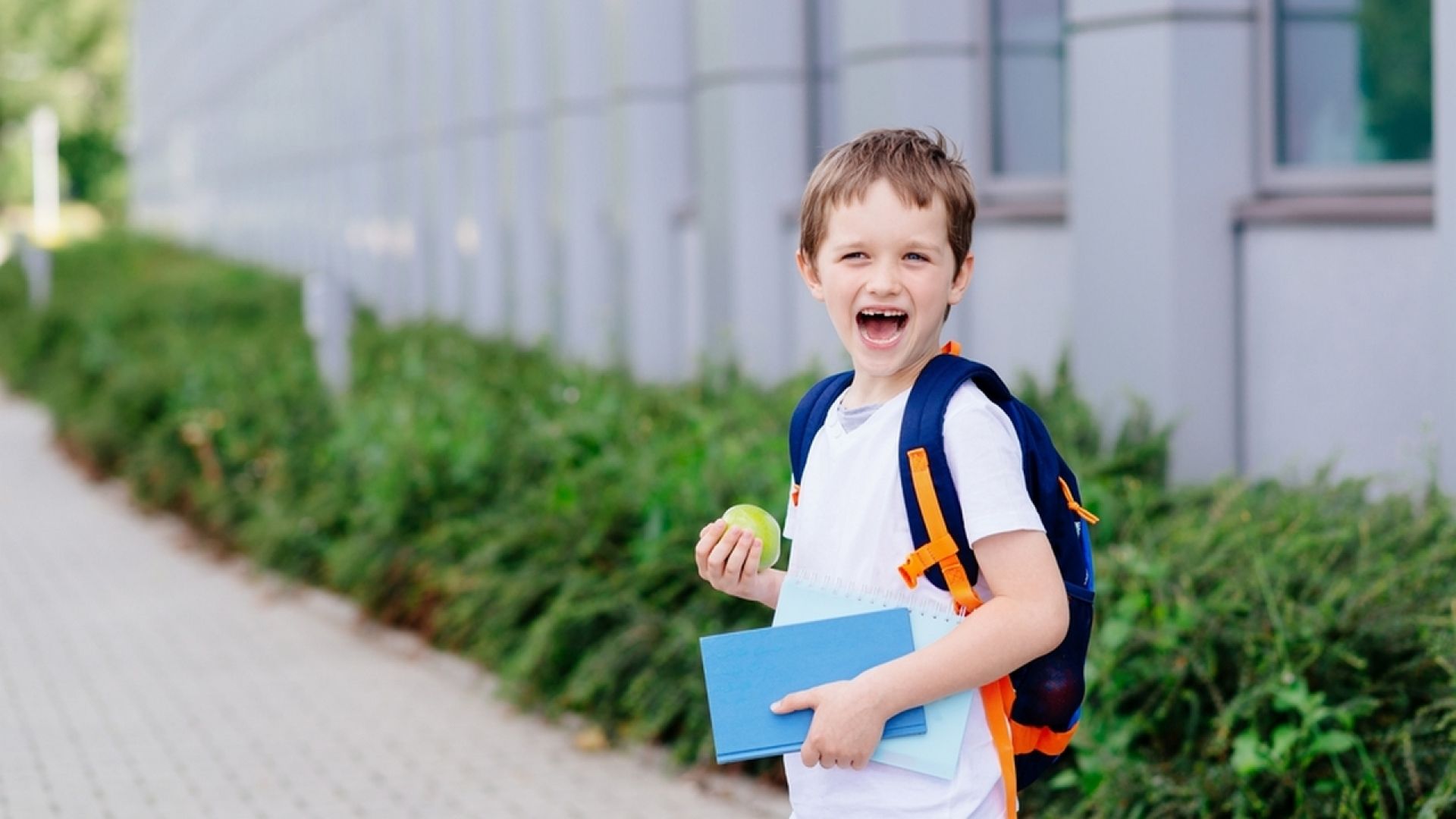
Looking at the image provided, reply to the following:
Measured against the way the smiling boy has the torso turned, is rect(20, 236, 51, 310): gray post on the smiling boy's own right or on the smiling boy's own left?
on the smiling boy's own right

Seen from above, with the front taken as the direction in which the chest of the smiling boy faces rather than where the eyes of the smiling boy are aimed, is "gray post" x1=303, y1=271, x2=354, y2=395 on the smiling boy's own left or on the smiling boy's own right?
on the smiling boy's own right

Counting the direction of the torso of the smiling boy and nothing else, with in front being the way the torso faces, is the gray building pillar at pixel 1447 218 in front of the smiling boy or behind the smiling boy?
behind

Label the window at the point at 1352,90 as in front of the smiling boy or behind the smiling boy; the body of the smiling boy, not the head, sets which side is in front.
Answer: behind

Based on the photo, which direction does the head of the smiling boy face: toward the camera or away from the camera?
toward the camera

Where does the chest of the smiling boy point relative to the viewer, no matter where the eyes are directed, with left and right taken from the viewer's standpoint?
facing the viewer and to the left of the viewer

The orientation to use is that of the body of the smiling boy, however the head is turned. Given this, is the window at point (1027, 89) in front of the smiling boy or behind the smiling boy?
behind
